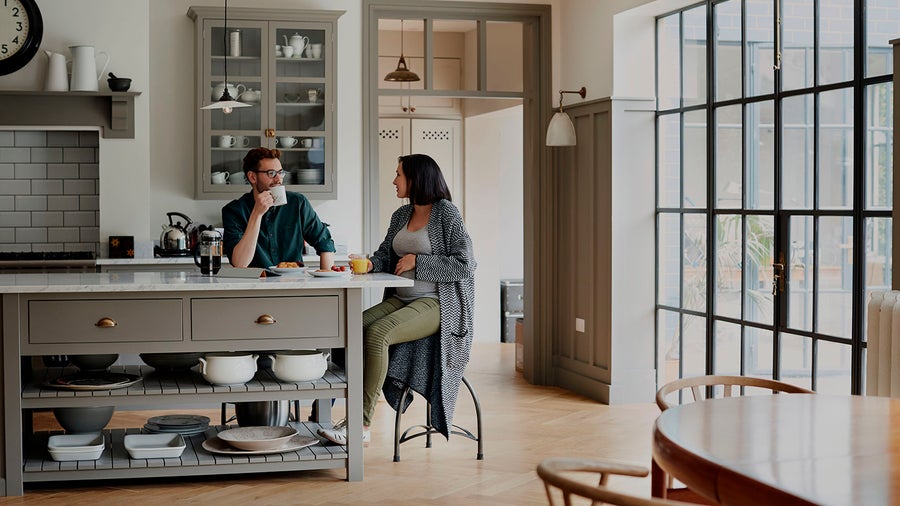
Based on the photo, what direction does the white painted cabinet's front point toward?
toward the camera

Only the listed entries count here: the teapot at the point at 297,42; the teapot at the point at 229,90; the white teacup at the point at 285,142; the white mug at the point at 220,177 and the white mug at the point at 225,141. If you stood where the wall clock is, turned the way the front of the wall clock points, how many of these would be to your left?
5

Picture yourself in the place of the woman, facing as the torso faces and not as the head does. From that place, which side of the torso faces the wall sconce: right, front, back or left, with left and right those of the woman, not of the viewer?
back

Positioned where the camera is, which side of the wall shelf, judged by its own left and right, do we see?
front

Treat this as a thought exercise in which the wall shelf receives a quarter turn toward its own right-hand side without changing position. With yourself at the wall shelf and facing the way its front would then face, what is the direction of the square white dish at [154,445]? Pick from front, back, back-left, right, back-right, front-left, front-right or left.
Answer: left

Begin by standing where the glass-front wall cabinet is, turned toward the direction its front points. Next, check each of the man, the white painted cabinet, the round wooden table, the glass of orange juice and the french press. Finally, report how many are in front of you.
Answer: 4

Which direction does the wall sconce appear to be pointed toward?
to the viewer's left

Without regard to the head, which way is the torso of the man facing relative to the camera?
toward the camera

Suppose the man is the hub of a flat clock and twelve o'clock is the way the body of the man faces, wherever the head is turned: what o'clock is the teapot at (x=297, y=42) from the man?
The teapot is roughly at 6 o'clock from the man.

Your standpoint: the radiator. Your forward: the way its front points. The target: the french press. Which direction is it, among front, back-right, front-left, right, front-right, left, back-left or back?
front-right

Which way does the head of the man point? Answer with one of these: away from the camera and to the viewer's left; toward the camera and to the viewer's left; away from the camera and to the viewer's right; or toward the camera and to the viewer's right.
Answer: toward the camera and to the viewer's right

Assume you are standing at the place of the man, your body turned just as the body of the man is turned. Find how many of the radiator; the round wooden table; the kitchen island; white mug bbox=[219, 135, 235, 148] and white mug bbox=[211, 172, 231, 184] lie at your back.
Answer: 2

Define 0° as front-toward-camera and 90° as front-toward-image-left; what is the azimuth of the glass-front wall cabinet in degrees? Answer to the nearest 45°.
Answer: approximately 0°

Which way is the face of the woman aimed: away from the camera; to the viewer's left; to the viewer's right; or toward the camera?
to the viewer's left

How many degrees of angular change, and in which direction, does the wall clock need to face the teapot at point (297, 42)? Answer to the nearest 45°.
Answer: approximately 90° to its left

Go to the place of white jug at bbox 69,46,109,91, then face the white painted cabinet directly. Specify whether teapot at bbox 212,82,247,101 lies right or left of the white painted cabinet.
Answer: right

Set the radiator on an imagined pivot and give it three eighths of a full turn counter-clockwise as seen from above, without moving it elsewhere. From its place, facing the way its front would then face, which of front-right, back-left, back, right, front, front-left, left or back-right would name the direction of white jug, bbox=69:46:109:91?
back

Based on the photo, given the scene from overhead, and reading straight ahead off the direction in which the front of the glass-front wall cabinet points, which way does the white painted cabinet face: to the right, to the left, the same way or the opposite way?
the same way

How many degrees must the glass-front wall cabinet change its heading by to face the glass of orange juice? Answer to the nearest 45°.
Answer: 0° — it already faces it
